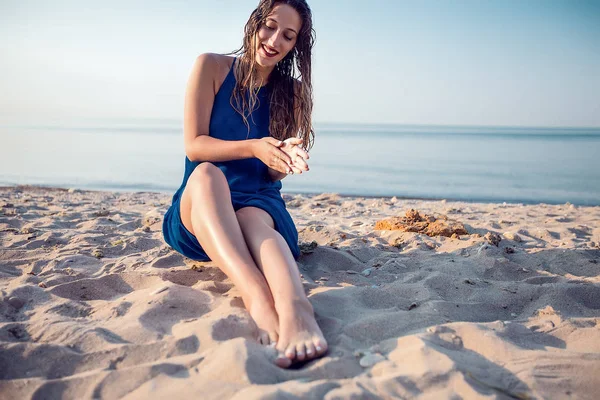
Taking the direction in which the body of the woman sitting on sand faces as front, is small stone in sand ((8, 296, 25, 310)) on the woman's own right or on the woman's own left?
on the woman's own right

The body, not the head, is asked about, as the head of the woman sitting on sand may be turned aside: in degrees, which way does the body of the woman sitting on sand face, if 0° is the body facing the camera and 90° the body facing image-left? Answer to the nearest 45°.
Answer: approximately 315°

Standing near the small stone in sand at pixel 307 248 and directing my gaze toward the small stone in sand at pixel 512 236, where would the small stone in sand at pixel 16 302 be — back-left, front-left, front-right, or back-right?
back-right

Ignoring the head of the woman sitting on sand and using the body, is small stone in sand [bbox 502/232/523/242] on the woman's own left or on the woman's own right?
on the woman's own left

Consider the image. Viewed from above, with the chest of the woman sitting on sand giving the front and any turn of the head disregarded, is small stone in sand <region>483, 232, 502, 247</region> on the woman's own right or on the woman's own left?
on the woman's own left

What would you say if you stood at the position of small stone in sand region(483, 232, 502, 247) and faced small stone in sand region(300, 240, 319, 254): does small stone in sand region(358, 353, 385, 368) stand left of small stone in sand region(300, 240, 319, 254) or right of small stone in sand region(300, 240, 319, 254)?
left

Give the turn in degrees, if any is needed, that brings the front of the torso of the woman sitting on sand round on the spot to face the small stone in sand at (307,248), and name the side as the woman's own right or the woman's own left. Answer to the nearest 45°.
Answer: approximately 90° to the woman's own left
